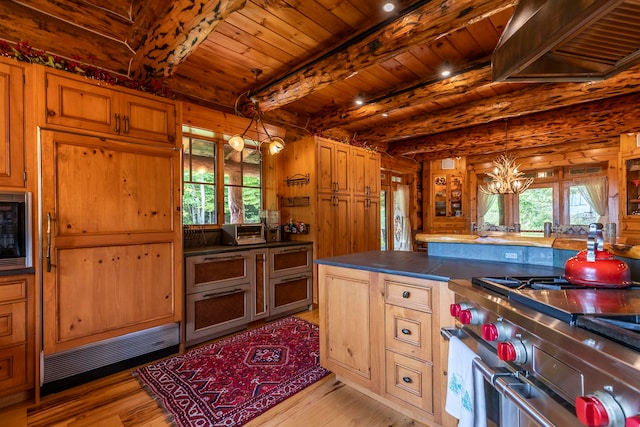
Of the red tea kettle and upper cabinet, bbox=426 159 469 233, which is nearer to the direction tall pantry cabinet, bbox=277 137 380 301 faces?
the red tea kettle

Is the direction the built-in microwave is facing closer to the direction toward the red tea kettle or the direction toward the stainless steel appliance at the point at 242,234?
the red tea kettle

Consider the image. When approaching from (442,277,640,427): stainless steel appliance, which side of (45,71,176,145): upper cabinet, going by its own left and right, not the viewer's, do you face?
front

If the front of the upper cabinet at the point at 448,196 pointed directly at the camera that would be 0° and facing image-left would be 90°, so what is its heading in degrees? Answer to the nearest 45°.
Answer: approximately 0°

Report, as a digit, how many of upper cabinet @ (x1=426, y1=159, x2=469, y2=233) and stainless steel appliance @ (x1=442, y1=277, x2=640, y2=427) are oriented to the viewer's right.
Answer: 0

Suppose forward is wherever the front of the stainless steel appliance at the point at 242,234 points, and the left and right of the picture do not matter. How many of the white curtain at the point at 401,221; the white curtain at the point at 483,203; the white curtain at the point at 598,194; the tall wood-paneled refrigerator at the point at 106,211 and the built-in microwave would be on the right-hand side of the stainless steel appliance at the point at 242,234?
2

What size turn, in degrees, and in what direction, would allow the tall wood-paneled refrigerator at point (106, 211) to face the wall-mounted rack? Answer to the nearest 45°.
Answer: approximately 45° to its left

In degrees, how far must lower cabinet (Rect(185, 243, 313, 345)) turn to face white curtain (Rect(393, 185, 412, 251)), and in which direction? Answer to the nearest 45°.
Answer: approximately 90° to its left

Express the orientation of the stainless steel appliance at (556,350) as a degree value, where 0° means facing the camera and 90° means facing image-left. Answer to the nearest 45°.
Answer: approximately 45°

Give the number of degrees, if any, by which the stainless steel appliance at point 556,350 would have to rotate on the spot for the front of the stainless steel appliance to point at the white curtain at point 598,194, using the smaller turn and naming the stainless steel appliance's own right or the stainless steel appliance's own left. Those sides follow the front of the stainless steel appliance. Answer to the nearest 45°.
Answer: approximately 135° to the stainless steel appliance's own right

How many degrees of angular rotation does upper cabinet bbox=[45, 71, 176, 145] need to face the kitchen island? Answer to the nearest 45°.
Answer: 0° — it already faces it

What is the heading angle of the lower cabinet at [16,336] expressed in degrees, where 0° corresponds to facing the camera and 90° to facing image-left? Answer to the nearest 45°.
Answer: approximately 315°

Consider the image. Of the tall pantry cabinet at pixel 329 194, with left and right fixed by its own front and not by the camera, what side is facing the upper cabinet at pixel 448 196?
left
